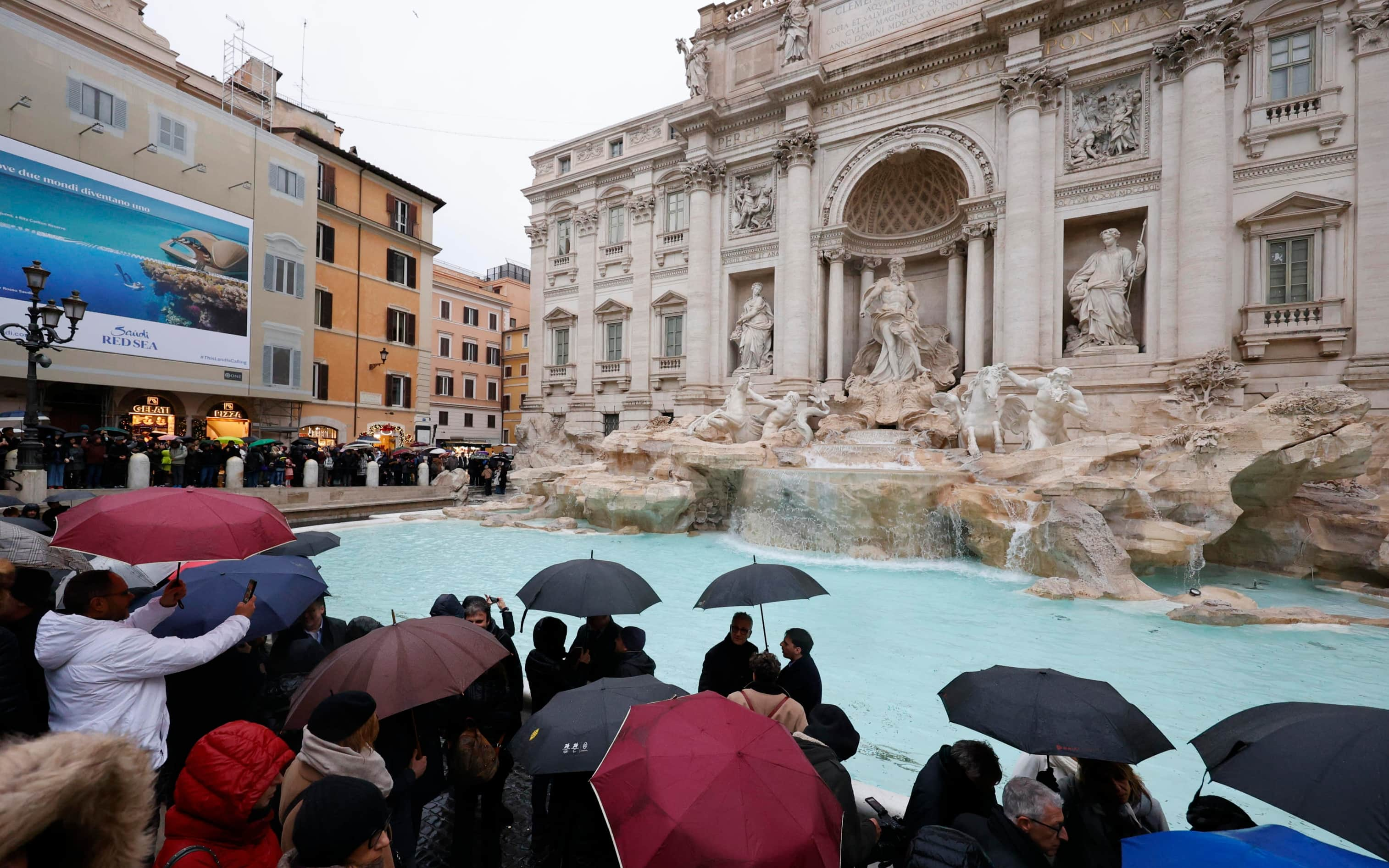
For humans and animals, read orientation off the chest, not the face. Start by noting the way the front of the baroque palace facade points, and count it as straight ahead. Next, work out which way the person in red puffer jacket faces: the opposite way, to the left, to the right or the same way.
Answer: the opposite way

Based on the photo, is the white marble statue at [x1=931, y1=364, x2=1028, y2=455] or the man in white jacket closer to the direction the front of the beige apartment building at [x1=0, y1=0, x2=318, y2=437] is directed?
the white marble statue

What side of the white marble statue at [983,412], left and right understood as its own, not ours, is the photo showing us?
front

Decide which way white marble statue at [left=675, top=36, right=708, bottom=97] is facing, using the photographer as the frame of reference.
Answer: facing the viewer and to the left of the viewer

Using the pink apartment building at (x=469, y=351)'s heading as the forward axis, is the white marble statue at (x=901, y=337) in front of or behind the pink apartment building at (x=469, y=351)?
in front

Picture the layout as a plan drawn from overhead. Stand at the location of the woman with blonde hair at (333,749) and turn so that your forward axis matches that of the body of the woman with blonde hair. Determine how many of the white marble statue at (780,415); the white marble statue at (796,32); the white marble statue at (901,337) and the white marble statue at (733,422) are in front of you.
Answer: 4

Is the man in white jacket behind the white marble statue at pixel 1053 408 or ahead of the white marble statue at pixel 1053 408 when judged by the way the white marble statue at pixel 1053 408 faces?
ahead

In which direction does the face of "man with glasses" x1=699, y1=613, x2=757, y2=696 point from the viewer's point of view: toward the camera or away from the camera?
toward the camera

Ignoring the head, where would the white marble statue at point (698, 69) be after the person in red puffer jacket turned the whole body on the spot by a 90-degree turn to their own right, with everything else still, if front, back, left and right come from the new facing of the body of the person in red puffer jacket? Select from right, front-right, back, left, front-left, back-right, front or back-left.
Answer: back-left

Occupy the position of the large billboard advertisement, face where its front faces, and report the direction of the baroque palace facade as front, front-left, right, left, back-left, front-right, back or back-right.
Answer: front

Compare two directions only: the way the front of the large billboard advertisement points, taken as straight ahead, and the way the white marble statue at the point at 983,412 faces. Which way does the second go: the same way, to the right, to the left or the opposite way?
to the right
